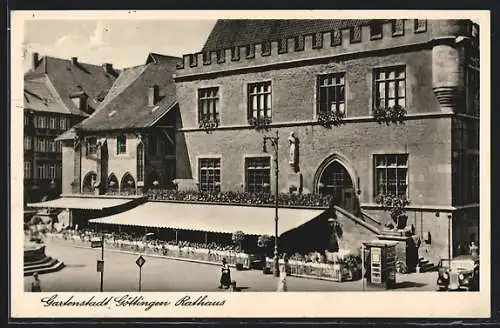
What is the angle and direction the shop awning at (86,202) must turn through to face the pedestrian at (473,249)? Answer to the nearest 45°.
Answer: approximately 90° to its left

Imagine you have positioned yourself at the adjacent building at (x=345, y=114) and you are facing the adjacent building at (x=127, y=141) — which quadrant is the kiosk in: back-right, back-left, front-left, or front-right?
back-left

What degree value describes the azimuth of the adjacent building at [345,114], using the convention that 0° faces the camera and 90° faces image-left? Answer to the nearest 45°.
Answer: approximately 45°

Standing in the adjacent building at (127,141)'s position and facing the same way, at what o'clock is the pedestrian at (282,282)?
The pedestrian is roughly at 11 o'clock from the adjacent building.

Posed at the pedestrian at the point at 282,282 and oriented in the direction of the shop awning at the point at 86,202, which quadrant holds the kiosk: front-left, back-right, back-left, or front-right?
back-right

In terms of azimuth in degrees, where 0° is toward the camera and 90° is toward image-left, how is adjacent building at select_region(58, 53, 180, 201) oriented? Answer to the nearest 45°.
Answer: approximately 0°

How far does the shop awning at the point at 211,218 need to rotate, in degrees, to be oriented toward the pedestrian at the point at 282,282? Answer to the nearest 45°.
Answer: approximately 90° to its left

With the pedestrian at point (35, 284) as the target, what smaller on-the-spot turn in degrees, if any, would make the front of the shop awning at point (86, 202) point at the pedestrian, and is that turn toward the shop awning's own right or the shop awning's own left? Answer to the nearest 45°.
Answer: approximately 45° to the shop awning's own left

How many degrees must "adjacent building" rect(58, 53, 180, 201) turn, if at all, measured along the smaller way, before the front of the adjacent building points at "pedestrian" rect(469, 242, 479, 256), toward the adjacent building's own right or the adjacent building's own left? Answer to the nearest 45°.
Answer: approximately 45° to the adjacent building's own left
